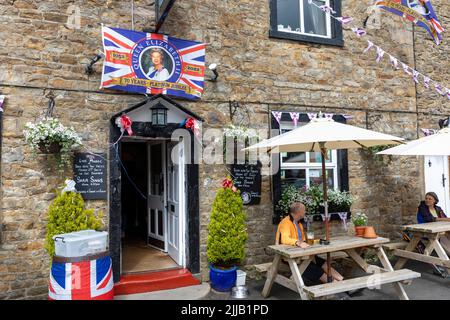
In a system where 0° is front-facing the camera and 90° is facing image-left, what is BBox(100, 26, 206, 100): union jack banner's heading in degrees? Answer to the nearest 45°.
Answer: approximately 0°

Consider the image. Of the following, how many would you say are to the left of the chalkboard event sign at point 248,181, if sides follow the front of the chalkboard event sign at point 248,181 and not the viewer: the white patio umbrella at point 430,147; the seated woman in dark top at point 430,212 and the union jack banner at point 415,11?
3

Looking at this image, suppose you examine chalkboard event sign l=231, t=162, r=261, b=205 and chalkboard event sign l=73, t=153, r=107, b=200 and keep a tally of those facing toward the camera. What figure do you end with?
2

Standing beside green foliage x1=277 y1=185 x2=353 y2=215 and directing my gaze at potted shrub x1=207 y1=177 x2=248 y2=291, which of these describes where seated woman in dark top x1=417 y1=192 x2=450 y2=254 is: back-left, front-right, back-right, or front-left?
back-left

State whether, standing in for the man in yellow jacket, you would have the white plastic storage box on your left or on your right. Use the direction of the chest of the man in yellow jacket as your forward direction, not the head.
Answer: on your right

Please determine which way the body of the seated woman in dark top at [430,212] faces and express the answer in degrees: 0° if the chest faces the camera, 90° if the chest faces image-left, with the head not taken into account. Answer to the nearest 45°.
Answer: approximately 315°

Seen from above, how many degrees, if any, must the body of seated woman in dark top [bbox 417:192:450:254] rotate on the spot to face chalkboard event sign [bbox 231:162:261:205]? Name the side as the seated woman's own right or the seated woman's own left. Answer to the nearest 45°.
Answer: approximately 90° to the seated woman's own right

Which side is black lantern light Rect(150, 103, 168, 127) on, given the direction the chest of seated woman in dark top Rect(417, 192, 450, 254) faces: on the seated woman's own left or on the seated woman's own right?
on the seated woman's own right

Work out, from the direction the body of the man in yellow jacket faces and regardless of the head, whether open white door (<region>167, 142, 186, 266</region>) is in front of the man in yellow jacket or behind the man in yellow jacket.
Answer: behind

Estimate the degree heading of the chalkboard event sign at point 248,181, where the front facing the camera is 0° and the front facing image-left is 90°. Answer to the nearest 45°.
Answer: approximately 0°
